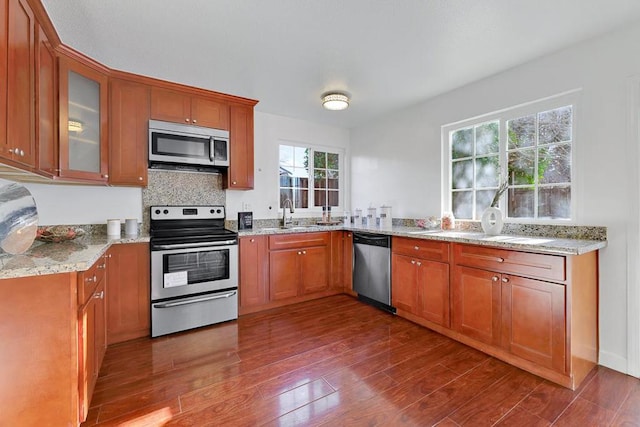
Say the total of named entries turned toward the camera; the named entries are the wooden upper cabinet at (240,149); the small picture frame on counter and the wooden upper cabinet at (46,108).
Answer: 2

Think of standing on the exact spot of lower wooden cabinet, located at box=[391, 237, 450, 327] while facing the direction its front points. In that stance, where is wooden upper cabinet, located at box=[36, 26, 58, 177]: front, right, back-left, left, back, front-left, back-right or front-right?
front

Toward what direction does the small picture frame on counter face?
toward the camera

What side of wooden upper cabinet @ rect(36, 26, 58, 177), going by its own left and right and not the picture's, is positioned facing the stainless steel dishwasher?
front

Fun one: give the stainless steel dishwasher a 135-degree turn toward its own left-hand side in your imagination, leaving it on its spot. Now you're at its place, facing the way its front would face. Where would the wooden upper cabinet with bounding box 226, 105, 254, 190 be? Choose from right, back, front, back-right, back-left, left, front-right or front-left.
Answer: back

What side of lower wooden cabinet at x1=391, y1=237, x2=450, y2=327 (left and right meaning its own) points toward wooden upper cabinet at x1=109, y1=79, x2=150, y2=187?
front

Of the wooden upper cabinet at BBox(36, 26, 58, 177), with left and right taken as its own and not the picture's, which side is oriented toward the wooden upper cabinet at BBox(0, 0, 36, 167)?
right

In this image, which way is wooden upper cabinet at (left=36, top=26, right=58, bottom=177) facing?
to the viewer's right

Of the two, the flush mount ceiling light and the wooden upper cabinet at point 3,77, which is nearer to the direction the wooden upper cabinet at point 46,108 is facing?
the flush mount ceiling light

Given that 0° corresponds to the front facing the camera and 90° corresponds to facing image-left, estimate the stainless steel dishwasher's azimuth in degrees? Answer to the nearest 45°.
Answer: approximately 45°

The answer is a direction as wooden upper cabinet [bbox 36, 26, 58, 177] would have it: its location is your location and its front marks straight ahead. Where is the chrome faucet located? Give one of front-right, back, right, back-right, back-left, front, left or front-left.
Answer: front

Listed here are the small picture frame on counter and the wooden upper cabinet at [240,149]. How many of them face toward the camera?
2
